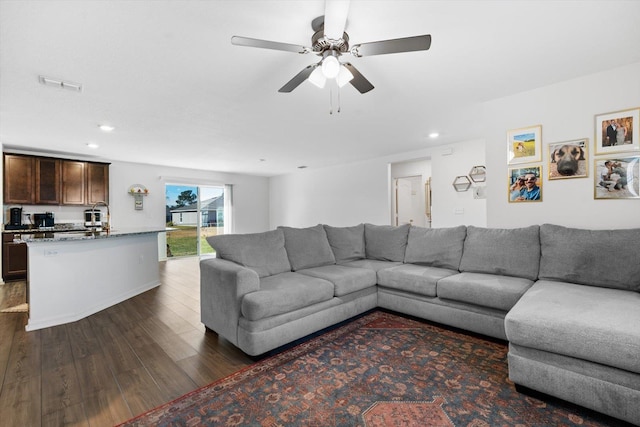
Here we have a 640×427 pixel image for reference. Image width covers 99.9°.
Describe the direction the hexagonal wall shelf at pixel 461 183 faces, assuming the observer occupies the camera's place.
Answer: facing the viewer

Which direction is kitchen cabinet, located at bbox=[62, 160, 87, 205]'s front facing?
toward the camera

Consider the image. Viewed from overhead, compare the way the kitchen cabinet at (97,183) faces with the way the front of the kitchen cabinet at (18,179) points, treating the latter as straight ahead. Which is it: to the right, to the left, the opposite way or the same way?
the same way

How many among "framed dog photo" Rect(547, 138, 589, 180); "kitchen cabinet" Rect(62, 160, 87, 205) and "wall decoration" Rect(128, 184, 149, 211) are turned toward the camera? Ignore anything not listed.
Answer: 3

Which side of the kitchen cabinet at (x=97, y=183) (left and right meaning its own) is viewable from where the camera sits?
front

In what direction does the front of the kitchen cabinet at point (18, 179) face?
toward the camera

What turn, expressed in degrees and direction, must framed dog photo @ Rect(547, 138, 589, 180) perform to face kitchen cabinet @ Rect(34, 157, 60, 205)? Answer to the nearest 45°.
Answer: approximately 45° to its right

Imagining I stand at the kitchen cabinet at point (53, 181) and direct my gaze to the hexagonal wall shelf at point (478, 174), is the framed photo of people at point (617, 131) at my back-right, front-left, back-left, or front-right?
front-right

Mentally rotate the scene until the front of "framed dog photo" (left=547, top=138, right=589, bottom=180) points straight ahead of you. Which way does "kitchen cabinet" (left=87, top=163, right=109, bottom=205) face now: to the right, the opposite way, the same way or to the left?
to the left

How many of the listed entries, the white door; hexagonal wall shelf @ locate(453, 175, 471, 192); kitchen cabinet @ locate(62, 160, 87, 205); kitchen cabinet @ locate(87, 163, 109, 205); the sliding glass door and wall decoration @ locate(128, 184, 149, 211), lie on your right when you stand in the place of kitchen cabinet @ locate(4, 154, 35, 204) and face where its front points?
0

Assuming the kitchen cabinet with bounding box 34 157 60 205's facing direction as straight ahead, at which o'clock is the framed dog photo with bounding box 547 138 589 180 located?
The framed dog photo is roughly at 11 o'clock from the kitchen cabinet.

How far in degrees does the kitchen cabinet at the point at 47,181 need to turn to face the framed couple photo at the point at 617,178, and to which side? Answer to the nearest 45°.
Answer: approximately 45° to its left

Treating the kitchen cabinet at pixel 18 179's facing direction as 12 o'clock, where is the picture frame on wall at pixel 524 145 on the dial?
The picture frame on wall is roughly at 11 o'clock from the kitchen cabinet.

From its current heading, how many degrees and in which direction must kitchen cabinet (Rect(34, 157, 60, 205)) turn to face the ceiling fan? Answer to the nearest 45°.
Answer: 0° — it already faces it

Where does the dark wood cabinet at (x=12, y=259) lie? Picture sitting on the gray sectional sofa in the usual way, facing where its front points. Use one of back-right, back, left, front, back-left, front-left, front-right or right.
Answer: front-right

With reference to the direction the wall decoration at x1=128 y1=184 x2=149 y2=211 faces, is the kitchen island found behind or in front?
in front

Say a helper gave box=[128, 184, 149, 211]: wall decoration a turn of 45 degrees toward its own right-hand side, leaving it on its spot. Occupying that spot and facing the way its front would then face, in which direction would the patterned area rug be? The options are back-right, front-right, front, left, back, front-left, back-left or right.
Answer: front-left

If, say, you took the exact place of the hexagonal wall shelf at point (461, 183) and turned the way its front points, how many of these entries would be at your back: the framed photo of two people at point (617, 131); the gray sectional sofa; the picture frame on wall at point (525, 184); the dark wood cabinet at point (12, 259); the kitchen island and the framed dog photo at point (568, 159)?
0
